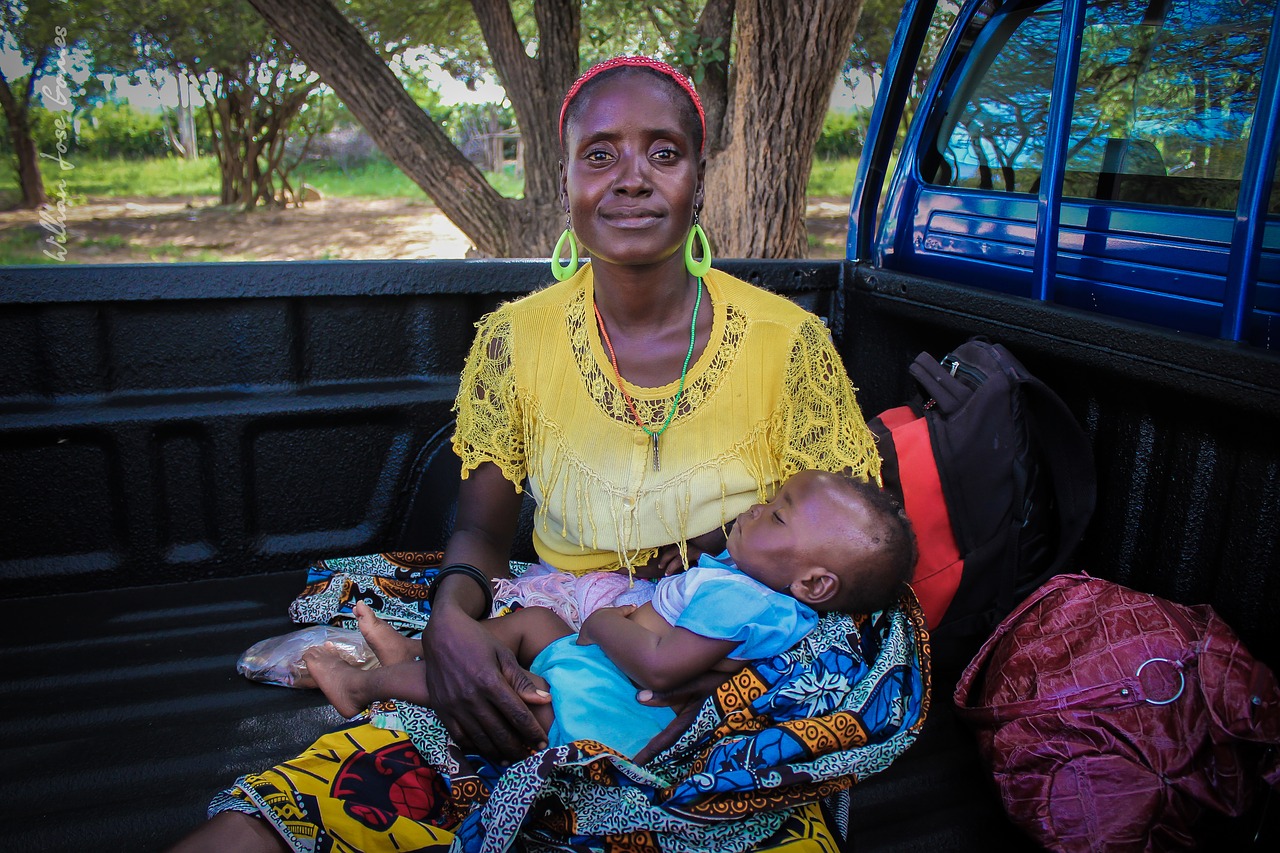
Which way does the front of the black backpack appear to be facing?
to the viewer's left

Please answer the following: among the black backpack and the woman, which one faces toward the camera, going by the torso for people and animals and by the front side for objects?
the woman

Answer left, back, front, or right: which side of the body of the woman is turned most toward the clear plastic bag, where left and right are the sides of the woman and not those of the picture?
right

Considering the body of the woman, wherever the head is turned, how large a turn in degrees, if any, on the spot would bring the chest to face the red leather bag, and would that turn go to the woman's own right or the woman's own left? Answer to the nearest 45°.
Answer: approximately 45° to the woman's own left

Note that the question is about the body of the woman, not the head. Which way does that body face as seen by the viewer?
toward the camera

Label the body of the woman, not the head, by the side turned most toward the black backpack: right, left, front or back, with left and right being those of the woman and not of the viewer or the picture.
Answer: left

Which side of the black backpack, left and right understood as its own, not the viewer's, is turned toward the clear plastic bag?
front
